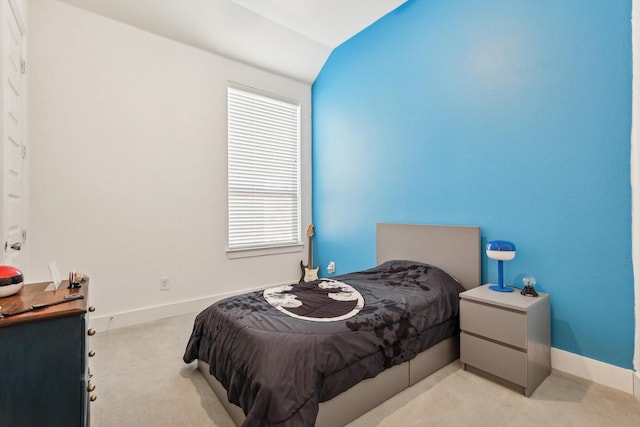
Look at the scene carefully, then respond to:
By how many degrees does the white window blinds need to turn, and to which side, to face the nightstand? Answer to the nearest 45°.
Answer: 0° — it already faces it

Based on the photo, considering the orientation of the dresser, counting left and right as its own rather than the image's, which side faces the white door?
left

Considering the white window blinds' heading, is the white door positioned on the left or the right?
on its right

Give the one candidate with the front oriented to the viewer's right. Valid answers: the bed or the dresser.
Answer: the dresser

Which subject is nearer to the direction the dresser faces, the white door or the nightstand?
the nightstand

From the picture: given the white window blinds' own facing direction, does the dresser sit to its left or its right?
on its right

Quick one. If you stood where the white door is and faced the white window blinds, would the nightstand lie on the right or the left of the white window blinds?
right

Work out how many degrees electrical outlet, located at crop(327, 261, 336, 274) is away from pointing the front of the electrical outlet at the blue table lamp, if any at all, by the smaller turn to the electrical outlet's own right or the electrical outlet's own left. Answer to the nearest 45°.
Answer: approximately 90° to the electrical outlet's own left

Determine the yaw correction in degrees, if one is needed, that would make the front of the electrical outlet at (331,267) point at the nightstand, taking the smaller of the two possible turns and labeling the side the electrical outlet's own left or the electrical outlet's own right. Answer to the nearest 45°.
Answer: approximately 90° to the electrical outlet's own left
